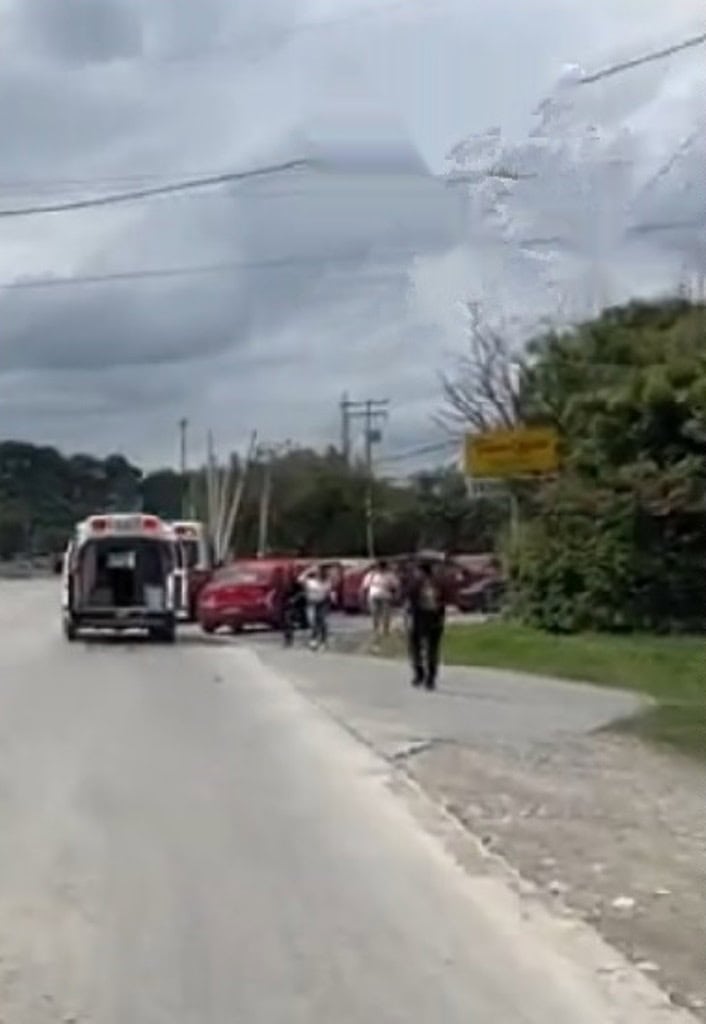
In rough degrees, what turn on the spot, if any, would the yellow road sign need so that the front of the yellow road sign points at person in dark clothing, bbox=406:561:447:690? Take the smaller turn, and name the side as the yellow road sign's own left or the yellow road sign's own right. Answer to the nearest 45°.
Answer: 0° — it already faces them

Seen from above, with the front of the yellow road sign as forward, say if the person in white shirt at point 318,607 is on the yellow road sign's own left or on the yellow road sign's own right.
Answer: on the yellow road sign's own right

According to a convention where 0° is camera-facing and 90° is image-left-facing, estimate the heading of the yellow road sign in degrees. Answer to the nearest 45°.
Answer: approximately 0°
